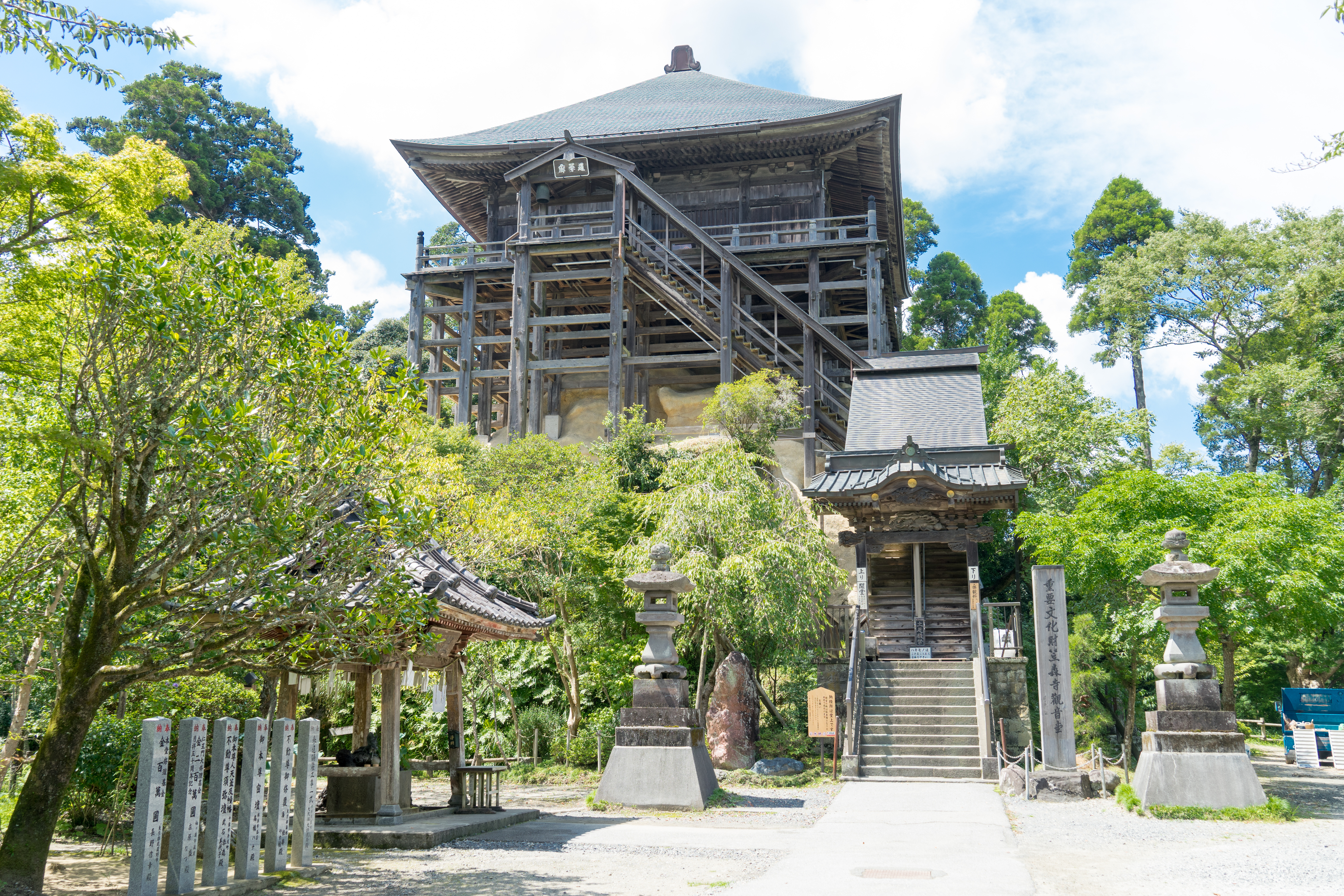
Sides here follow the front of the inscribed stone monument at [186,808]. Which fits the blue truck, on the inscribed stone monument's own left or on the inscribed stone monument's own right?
on the inscribed stone monument's own left

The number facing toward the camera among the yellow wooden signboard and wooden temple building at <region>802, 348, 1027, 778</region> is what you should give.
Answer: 2

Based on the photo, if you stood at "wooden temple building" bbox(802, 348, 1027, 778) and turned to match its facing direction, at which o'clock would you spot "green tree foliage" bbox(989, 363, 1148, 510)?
The green tree foliage is roughly at 7 o'clock from the wooden temple building.

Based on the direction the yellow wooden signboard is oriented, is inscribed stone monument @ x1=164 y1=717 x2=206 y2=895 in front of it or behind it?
in front

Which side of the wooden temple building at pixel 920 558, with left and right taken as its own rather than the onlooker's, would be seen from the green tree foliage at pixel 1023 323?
back

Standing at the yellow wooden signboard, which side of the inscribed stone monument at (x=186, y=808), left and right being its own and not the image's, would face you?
left

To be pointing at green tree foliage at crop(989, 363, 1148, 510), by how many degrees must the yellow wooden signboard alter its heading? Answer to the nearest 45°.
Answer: approximately 135° to its left

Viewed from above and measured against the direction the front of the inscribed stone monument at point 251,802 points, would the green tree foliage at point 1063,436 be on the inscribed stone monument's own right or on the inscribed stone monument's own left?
on the inscribed stone monument's own left

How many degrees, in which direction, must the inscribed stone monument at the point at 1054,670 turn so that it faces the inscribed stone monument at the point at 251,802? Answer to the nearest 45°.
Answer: approximately 45° to its right

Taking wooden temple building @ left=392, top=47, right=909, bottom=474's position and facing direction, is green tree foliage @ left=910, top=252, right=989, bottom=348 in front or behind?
behind

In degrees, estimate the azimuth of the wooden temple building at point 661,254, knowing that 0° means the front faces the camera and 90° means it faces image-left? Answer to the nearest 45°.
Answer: approximately 0°

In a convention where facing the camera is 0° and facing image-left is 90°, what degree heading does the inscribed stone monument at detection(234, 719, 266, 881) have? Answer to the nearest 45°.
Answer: approximately 315°
